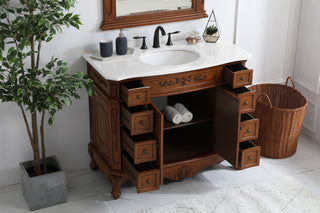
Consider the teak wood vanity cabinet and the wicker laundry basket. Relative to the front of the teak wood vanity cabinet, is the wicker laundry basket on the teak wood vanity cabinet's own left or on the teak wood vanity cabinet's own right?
on the teak wood vanity cabinet's own left

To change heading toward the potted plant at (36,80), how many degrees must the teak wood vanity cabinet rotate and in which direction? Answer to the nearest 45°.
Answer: approximately 135° to its right

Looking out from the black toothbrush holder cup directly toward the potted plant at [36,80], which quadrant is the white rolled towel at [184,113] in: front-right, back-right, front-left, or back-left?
back-left

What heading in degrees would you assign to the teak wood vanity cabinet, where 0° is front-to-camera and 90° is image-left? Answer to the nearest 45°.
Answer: approximately 315°
